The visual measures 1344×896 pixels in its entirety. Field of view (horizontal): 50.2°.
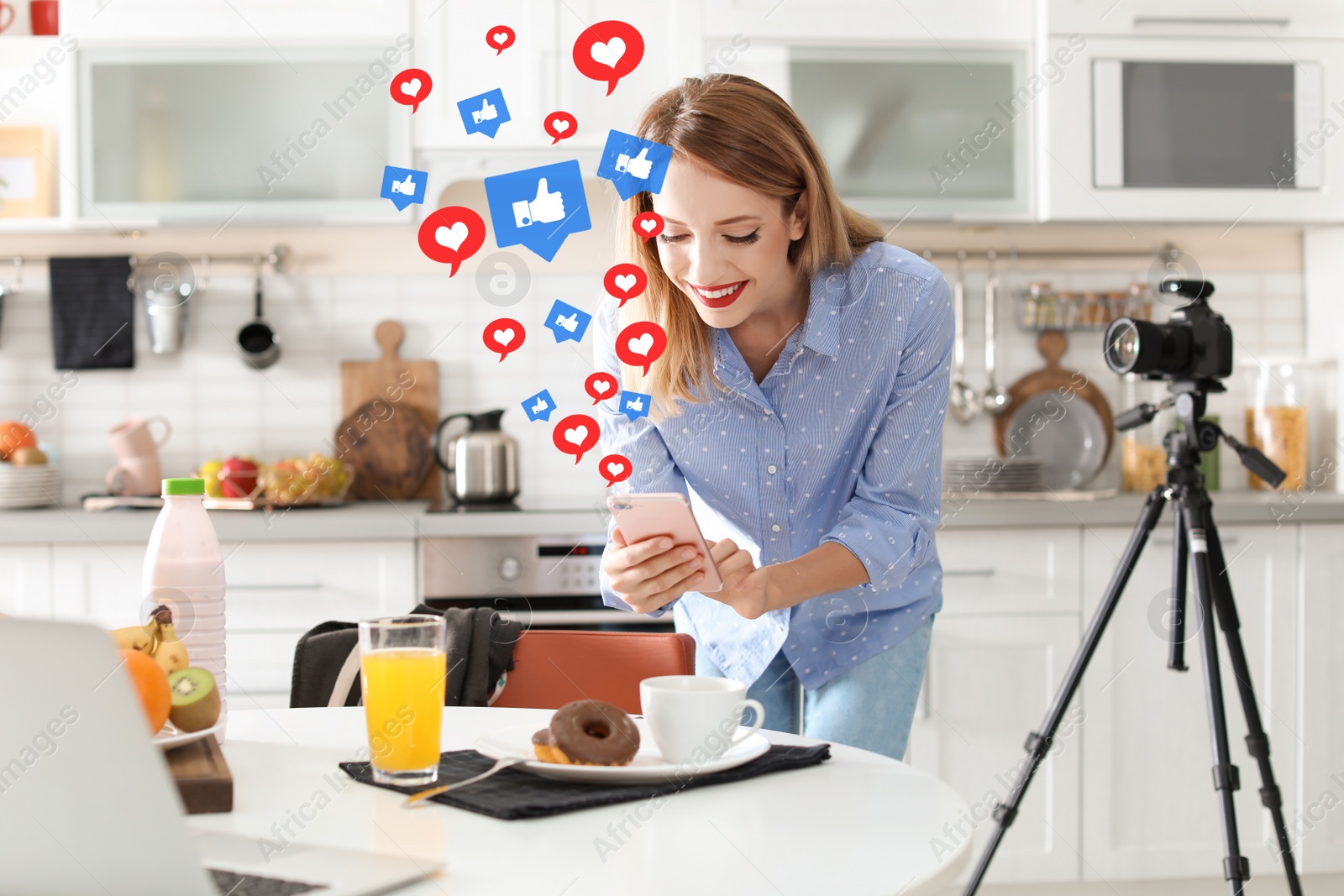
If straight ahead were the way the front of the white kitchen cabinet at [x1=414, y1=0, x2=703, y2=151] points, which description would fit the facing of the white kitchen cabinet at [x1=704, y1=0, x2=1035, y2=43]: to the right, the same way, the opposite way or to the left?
the same way

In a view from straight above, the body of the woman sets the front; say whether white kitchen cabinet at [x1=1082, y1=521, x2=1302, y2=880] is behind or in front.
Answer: behind

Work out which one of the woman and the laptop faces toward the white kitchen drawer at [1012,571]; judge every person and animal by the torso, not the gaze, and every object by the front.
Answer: the laptop

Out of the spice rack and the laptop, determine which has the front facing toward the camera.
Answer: the spice rack

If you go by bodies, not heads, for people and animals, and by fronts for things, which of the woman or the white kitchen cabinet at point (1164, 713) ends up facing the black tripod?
the white kitchen cabinet

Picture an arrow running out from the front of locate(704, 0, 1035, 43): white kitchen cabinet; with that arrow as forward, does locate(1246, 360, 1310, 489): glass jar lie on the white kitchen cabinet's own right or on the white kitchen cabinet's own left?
on the white kitchen cabinet's own left

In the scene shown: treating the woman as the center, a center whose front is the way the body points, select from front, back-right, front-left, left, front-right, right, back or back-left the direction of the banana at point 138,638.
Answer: front

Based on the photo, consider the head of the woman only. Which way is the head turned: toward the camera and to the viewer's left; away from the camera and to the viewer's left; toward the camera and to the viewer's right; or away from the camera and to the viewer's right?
toward the camera and to the viewer's left

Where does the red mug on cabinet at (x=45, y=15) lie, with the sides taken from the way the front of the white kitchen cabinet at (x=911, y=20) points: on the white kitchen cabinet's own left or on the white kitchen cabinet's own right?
on the white kitchen cabinet's own right

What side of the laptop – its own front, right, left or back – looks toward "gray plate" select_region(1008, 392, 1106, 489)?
front

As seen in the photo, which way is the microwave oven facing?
toward the camera

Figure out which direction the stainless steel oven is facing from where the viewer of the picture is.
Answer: facing the viewer

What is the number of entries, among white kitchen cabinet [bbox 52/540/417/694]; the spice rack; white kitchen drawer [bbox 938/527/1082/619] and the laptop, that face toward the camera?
3

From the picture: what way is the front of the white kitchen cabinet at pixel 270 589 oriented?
toward the camera

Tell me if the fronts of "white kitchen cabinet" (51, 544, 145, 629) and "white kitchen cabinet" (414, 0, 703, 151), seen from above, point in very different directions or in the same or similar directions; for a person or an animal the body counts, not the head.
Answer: same or similar directions

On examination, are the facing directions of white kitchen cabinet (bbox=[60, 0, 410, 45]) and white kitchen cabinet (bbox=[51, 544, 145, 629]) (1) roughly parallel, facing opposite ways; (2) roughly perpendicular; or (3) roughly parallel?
roughly parallel

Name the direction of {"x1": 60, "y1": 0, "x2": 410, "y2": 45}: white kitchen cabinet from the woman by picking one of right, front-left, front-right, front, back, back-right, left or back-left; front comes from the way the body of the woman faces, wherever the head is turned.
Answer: right
